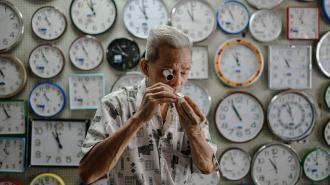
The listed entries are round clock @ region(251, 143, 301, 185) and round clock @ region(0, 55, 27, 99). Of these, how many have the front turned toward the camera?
2

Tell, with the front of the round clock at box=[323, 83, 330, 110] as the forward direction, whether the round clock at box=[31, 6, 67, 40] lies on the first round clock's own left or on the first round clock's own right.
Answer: on the first round clock's own right

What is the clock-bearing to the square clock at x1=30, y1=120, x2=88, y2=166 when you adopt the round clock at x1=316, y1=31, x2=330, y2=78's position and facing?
The square clock is roughly at 2 o'clock from the round clock.

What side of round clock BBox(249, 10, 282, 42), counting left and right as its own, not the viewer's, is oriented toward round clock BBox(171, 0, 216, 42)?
right

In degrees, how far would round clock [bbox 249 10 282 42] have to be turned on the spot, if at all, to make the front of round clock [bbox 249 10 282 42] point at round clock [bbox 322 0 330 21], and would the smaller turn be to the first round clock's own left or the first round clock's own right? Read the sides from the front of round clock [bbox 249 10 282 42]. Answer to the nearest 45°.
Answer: approximately 135° to the first round clock's own left

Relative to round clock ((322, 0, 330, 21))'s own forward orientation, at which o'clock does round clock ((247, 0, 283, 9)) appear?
round clock ((247, 0, 283, 9)) is roughly at 2 o'clock from round clock ((322, 0, 330, 21)).

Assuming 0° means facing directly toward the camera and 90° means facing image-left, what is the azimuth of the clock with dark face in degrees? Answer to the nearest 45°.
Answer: approximately 0°
